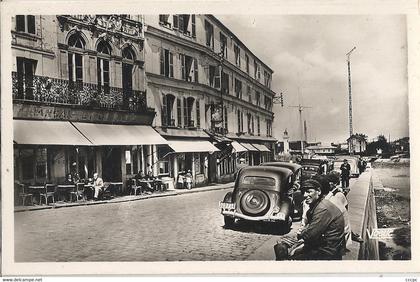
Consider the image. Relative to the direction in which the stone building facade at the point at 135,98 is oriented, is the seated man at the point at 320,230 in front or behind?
in front

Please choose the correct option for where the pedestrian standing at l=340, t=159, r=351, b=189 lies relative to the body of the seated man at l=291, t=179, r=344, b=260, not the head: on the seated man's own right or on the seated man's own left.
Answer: on the seated man's own right

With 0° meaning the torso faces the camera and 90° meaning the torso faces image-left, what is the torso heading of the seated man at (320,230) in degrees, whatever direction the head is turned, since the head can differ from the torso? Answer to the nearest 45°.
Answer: approximately 90°

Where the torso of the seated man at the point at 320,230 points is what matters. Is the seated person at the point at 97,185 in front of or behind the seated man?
in front

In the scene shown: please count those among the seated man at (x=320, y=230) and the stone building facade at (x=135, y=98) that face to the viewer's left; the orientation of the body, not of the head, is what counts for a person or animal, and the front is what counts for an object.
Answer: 1

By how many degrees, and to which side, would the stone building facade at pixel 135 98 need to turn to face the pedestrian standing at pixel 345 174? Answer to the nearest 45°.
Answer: approximately 45° to its left

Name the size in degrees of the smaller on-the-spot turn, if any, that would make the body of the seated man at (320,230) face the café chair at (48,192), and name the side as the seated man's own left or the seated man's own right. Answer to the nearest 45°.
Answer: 0° — they already face it

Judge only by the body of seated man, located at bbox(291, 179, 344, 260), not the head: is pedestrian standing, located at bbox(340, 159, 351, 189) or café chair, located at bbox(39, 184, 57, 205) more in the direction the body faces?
the café chair

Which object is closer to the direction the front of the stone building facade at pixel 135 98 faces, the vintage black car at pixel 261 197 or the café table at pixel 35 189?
the vintage black car
